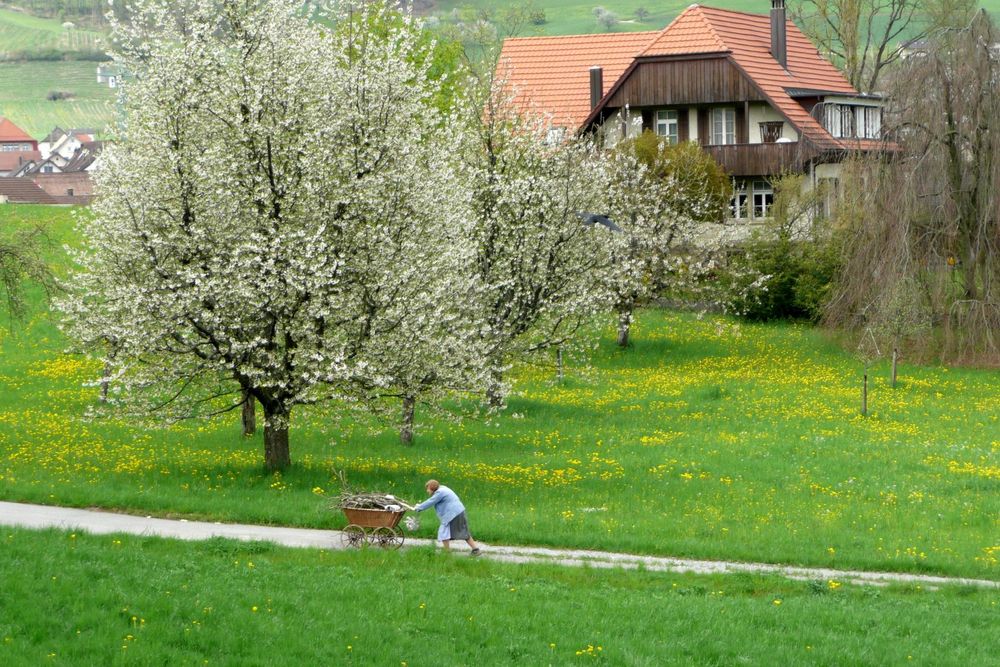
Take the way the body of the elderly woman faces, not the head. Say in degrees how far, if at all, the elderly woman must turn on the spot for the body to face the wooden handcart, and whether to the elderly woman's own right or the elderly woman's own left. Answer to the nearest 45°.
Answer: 0° — they already face it

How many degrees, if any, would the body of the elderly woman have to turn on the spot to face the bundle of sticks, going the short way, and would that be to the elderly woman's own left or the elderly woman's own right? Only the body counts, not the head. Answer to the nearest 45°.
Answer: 0° — they already face it

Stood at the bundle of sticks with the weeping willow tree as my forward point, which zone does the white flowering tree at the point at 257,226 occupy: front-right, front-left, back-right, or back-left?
front-left

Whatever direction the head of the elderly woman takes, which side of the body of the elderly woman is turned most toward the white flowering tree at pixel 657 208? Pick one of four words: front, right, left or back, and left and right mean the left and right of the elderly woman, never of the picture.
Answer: right

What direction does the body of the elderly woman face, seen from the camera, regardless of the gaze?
to the viewer's left

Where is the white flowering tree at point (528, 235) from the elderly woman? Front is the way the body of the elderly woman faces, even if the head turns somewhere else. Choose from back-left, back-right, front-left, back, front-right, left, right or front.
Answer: right

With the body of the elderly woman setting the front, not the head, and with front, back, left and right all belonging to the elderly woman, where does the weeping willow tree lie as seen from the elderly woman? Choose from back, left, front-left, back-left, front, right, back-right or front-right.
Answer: back-right

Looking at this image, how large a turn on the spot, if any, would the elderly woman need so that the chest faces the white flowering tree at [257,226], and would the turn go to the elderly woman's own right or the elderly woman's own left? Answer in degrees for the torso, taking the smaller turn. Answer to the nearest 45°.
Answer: approximately 45° to the elderly woman's own right

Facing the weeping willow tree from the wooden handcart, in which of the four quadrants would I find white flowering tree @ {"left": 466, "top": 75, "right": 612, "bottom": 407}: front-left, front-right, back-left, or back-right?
front-left

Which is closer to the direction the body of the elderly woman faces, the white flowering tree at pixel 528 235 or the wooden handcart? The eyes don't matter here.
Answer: the wooden handcart
